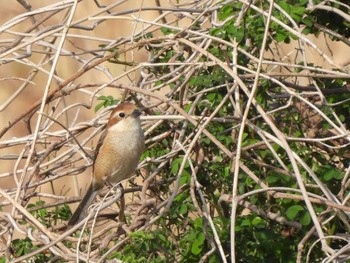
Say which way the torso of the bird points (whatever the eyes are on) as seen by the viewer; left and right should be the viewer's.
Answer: facing the viewer and to the right of the viewer
